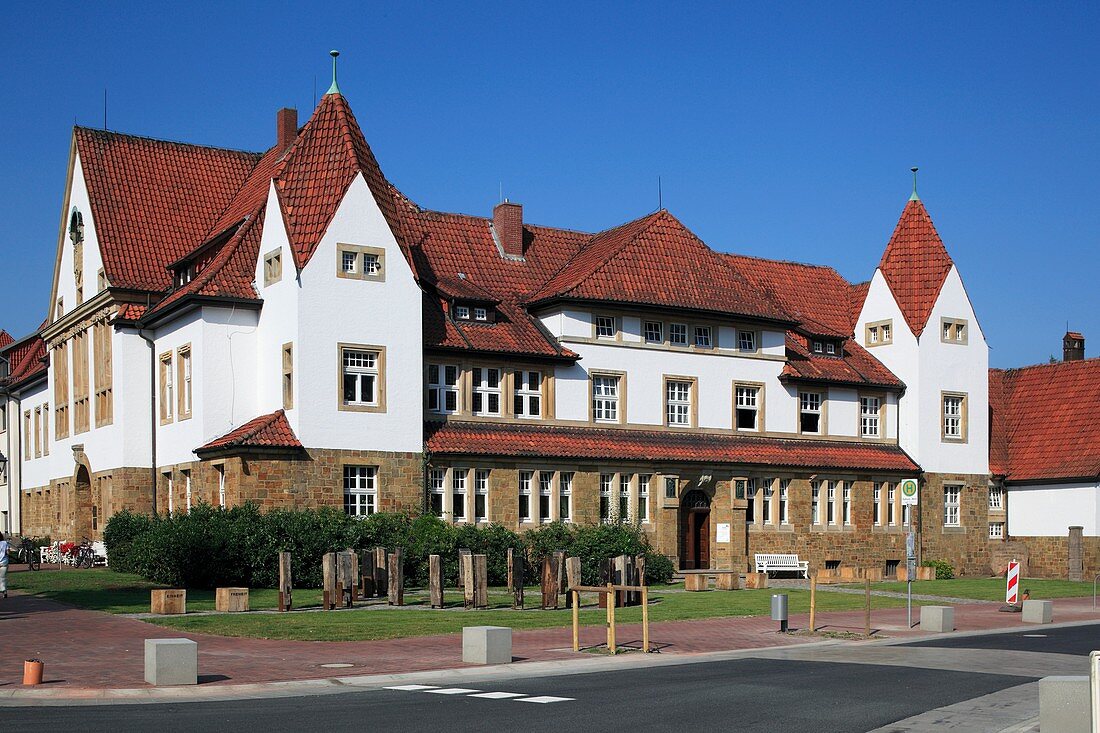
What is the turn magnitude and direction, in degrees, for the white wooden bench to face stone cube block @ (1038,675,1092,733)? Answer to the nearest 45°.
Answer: approximately 45° to its right

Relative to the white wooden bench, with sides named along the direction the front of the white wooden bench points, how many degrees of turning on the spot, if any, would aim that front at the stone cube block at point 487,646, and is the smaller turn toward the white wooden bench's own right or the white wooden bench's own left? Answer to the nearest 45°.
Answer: approximately 45° to the white wooden bench's own right

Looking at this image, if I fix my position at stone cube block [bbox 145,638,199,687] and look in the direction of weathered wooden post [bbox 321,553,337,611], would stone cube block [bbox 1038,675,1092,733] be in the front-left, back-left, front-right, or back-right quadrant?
back-right

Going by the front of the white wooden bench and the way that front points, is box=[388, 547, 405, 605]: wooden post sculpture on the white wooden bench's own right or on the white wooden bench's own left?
on the white wooden bench's own right

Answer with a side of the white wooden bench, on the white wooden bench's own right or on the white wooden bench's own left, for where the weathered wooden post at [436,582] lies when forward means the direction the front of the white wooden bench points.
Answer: on the white wooden bench's own right

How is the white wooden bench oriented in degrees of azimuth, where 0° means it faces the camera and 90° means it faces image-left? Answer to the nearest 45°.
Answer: approximately 315°

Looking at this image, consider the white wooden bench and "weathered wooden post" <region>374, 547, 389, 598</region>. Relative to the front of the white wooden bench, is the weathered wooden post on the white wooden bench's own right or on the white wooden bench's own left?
on the white wooden bench's own right
